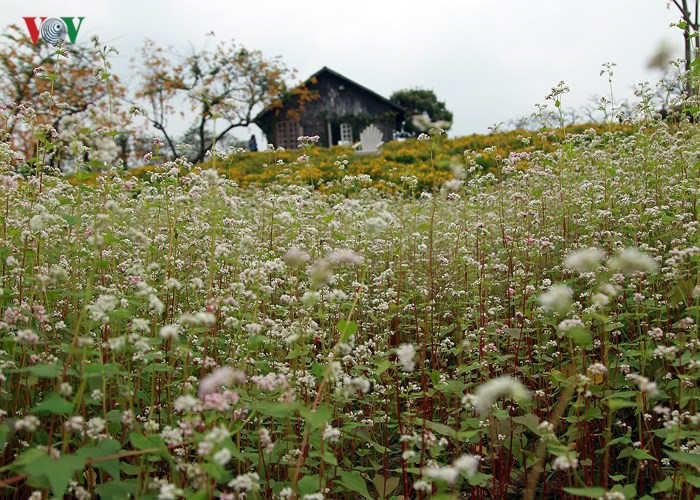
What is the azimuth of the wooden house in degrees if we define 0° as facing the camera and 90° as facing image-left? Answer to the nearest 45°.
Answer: approximately 0°
